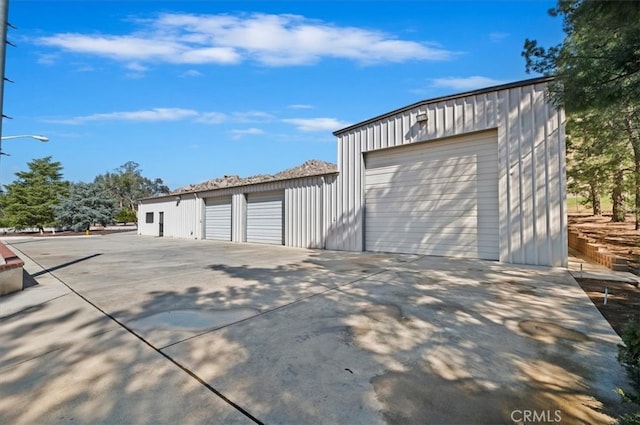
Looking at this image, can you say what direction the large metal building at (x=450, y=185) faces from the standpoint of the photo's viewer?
facing the viewer and to the left of the viewer

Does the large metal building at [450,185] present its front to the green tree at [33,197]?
no

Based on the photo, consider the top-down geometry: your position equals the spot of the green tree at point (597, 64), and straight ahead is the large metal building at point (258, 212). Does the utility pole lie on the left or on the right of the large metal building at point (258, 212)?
left

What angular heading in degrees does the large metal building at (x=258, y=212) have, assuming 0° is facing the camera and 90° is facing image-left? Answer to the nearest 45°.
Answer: approximately 45°

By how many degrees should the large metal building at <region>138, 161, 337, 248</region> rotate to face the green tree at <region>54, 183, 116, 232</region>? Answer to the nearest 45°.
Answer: approximately 90° to its right
